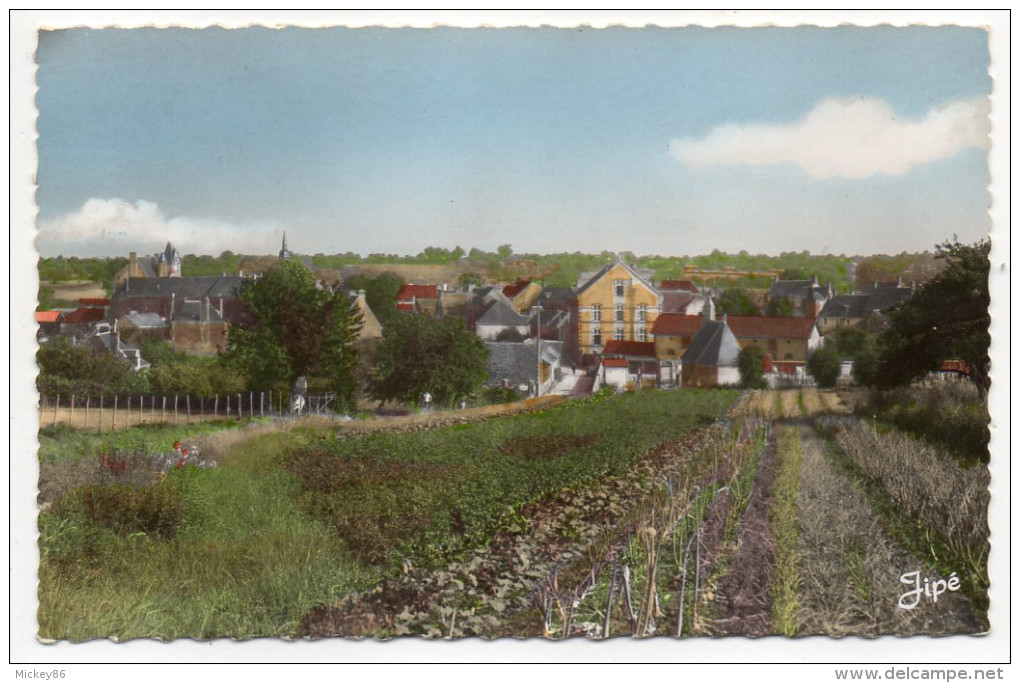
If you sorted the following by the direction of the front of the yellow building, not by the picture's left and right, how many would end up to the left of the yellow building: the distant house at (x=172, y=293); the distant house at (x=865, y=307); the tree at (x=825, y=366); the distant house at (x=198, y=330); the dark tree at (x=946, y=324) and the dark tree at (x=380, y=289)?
3

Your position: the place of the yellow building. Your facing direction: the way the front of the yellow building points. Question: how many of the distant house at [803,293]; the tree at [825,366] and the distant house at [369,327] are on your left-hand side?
2

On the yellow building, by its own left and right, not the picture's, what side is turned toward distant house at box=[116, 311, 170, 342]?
right

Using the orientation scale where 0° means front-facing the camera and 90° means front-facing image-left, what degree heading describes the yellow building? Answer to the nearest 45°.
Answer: approximately 0°
